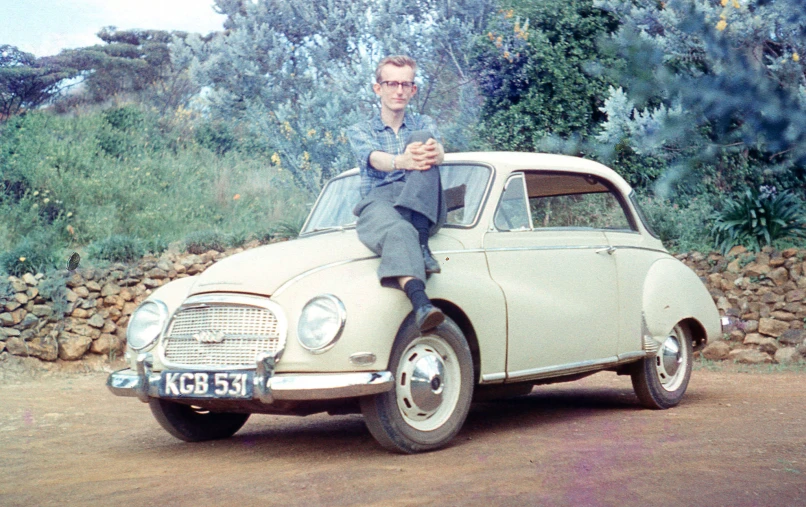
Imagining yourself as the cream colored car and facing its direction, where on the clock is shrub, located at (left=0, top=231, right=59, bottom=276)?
The shrub is roughly at 3 o'clock from the cream colored car.

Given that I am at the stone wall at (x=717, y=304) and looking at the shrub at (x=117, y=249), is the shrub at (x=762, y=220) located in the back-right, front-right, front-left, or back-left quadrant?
back-right

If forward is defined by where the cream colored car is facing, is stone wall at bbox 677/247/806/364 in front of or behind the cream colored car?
behind

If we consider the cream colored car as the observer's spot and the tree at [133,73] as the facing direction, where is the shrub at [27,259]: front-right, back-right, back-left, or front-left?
front-left

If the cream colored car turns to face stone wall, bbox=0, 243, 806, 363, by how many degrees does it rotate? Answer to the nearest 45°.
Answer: approximately 180°

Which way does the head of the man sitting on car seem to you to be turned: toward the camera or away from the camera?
toward the camera

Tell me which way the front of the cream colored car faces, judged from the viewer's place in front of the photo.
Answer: facing the viewer and to the left of the viewer

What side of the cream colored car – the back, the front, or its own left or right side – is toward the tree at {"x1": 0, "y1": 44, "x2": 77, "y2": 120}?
right
